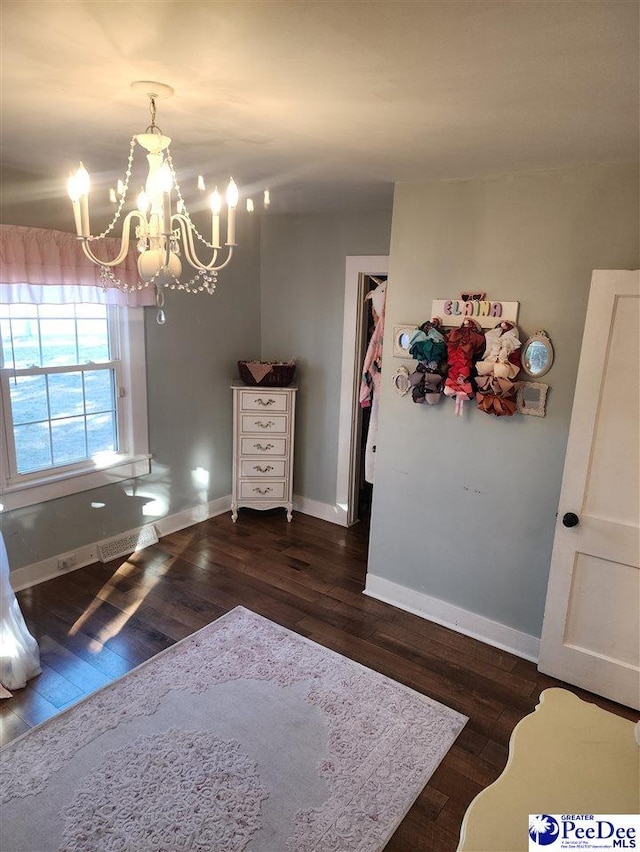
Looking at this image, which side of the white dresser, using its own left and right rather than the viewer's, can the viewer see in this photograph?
front

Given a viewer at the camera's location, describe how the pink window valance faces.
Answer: facing the viewer and to the right of the viewer

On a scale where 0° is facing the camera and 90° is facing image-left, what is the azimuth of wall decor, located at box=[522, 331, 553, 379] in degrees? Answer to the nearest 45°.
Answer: approximately 45°

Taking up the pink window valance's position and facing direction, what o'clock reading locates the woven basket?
The woven basket is roughly at 10 o'clock from the pink window valance.

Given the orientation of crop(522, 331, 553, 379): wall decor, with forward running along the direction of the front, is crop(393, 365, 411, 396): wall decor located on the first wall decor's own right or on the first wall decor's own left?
on the first wall decor's own right

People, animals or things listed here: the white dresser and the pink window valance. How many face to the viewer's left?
0

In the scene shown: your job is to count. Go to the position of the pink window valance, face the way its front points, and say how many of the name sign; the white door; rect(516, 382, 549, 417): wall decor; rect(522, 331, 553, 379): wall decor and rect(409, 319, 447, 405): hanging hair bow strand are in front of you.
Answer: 5

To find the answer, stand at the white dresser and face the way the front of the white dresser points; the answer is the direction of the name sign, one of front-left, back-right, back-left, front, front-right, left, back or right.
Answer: front-left

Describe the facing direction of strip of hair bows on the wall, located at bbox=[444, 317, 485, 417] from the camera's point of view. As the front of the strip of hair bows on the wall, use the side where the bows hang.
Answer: facing the viewer and to the left of the viewer

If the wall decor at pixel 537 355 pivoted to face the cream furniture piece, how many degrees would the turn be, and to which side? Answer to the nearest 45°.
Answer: approximately 45° to its left

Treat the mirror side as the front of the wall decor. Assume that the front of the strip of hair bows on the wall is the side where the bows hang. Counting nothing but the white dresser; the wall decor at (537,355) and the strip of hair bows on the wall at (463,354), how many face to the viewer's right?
0

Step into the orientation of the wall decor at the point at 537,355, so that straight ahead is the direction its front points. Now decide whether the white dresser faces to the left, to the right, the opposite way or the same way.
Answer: to the left

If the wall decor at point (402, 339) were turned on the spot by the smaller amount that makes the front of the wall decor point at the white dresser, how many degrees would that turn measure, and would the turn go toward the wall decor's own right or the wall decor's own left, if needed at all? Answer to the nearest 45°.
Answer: approximately 90° to the wall decor's own right

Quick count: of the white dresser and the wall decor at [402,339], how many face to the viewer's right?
0
